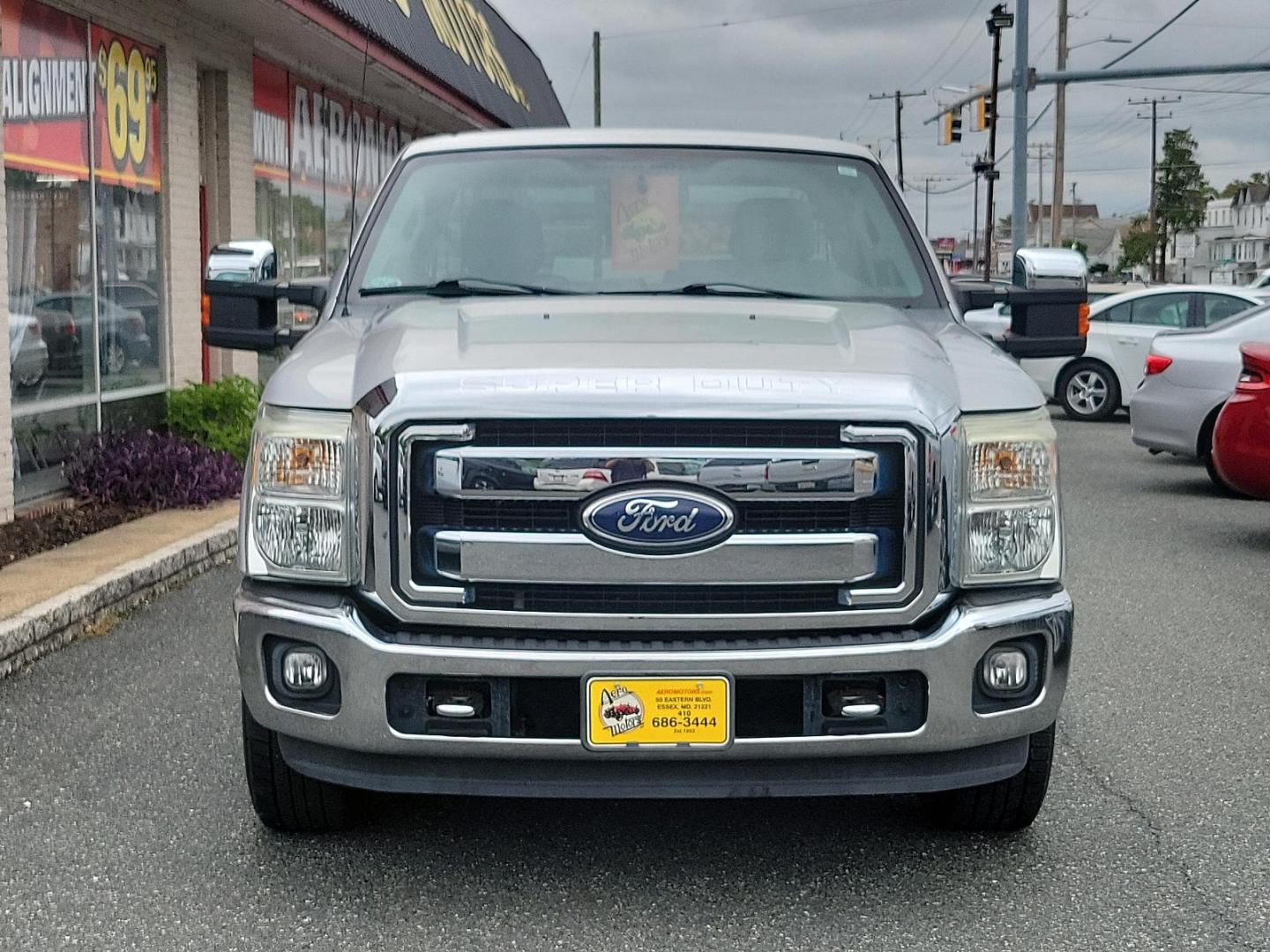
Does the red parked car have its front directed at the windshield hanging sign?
no

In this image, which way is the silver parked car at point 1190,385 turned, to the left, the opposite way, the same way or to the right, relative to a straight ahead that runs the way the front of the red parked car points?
the same way

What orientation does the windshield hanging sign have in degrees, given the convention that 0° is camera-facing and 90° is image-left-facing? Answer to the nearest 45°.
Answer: approximately 0°

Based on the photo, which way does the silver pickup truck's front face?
toward the camera

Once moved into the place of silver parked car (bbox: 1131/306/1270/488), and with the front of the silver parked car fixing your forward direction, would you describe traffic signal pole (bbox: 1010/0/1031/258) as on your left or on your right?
on your left

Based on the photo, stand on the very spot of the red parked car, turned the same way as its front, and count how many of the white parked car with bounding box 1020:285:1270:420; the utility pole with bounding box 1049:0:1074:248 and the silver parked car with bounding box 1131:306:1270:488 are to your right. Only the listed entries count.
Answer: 0

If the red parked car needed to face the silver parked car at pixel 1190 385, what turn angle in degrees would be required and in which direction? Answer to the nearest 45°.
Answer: approximately 90° to its left

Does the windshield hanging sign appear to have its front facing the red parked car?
no

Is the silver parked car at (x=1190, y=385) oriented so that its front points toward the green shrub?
no
